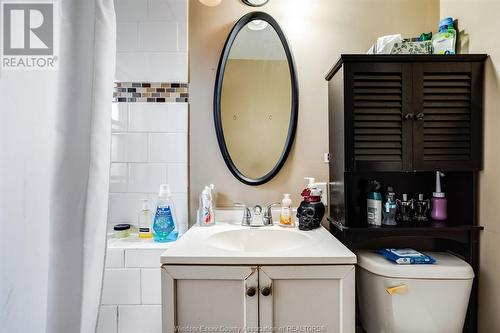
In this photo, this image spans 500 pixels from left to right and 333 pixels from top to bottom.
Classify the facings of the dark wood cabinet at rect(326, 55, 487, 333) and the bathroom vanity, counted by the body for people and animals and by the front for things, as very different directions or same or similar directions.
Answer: same or similar directions

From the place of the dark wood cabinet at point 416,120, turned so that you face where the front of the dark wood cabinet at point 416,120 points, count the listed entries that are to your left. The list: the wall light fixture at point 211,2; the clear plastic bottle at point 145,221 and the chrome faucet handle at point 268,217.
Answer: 0

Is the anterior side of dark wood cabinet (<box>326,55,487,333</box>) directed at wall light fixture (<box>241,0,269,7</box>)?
no

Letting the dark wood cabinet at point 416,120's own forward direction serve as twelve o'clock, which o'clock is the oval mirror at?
The oval mirror is roughly at 3 o'clock from the dark wood cabinet.

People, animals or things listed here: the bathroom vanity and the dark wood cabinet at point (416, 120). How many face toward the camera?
2

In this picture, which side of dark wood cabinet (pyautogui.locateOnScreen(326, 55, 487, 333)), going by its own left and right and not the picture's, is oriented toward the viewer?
front

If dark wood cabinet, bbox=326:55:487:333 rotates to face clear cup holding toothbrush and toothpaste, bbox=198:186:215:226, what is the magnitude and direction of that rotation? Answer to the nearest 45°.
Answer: approximately 90° to its right

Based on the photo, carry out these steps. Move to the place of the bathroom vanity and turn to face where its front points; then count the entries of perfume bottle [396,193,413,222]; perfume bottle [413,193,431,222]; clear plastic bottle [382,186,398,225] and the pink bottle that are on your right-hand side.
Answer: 0

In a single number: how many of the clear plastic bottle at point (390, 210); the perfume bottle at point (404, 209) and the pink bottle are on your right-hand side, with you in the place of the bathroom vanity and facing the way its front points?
0

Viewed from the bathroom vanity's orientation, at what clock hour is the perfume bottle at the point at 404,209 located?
The perfume bottle is roughly at 8 o'clock from the bathroom vanity.

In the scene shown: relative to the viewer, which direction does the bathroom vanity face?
toward the camera
